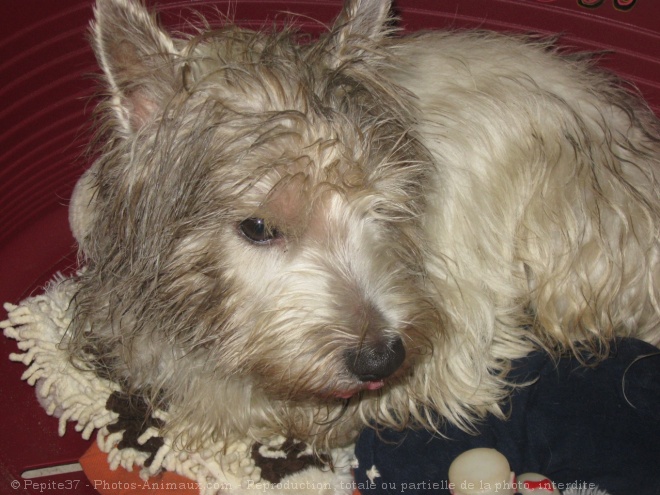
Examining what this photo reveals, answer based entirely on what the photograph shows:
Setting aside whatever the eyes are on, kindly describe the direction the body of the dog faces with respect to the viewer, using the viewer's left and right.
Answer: facing the viewer and to the left of the viewer
